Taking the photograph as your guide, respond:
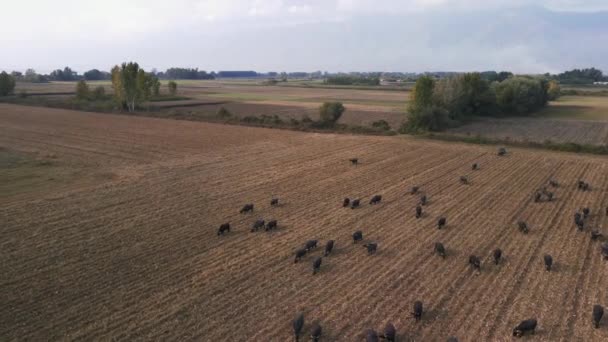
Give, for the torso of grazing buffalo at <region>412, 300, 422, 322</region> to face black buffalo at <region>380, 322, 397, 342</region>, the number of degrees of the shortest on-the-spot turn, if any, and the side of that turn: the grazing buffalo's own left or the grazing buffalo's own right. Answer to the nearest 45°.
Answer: approximately 45° to the grazing buffalo's own right

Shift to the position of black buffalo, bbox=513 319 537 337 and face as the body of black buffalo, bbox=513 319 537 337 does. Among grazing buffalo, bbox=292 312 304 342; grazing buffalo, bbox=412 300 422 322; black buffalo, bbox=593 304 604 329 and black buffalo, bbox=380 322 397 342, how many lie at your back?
1

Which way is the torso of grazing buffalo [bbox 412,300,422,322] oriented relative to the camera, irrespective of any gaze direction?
toward the camera

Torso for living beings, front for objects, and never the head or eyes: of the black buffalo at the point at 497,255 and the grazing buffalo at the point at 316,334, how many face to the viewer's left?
0
